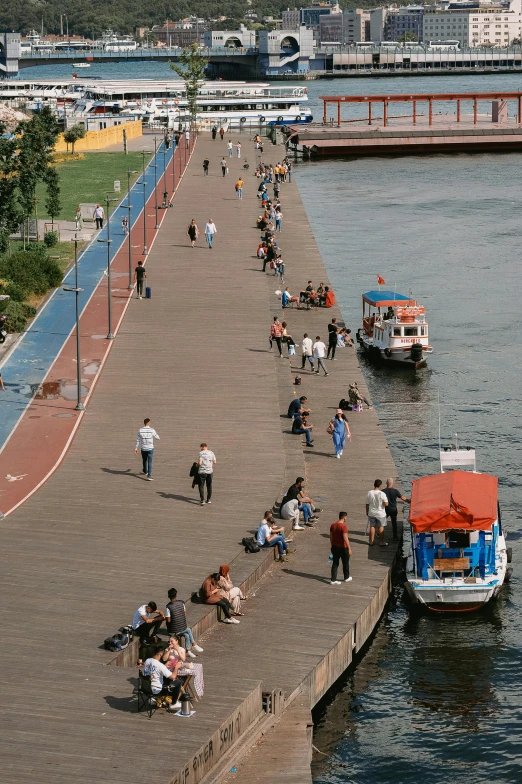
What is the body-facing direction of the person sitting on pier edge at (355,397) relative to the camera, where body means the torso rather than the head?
to the viewer's right

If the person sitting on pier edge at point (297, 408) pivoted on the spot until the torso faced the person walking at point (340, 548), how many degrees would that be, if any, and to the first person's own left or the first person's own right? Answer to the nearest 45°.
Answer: approximately 90° to the first person's own right

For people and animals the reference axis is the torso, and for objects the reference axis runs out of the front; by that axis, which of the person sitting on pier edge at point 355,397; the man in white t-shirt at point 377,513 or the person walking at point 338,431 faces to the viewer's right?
the person sitting on pier edge

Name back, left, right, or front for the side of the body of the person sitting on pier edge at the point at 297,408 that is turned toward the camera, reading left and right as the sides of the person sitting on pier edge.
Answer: right

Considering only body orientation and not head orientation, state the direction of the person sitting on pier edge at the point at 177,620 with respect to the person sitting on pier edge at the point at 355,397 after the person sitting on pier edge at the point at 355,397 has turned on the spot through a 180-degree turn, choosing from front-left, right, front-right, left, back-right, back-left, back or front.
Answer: left

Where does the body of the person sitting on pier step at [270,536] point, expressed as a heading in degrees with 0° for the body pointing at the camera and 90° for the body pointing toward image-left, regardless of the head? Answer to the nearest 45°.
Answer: approximately 270°

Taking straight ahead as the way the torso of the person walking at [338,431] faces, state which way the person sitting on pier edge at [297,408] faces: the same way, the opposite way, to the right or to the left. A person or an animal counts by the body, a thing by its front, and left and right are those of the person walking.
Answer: to the left

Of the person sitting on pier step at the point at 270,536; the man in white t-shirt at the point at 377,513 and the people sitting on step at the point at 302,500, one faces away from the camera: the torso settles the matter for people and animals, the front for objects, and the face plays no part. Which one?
the man in white t-shirt

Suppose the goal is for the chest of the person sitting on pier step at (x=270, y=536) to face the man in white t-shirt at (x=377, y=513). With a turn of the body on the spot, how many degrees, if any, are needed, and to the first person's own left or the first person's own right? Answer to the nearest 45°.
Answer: approximately 45° to the first person's own left

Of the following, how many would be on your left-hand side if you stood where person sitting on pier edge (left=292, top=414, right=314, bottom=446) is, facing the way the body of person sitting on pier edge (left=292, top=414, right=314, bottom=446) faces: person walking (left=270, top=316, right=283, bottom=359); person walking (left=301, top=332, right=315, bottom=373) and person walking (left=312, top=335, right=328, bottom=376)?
3

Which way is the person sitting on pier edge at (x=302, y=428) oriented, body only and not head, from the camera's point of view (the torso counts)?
to the viewer's right

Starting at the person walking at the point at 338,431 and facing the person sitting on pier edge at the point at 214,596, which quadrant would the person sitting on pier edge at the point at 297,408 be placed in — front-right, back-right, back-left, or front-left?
back-right
